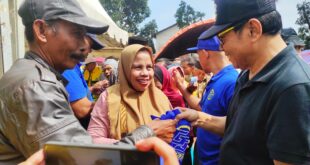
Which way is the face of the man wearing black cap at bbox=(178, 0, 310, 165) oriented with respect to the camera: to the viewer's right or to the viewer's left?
to the viewer's left

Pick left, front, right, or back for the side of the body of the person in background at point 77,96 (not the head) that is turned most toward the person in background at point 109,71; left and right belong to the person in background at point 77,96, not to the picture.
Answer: left

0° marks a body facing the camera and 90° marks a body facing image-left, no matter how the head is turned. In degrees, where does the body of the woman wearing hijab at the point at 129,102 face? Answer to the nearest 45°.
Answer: approximately 315°

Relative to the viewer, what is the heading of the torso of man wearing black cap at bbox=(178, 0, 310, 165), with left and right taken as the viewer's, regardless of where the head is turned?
facing to the left of the viewer

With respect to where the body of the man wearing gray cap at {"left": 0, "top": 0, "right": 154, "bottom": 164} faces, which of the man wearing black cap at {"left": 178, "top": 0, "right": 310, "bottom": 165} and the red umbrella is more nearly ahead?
the man wearing black cap

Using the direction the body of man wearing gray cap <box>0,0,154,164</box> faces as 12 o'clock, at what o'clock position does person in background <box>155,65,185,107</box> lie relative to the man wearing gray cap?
The person in background is roughly at 10 o'clock from the man wearing gray cap.

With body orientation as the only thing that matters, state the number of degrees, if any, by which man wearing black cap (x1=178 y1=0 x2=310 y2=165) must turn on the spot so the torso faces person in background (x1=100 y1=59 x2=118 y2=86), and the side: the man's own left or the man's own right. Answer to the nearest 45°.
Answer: approximately 45° to the man's own right

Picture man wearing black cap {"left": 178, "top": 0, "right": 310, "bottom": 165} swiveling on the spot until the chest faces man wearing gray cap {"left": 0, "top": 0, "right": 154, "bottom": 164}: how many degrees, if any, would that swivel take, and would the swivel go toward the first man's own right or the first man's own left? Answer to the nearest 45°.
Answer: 0° — they already face them

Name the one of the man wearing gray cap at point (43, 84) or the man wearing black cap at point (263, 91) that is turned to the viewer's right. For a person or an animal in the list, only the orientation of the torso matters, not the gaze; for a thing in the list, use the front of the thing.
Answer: the man wearing gray cap at point (43, 84)
